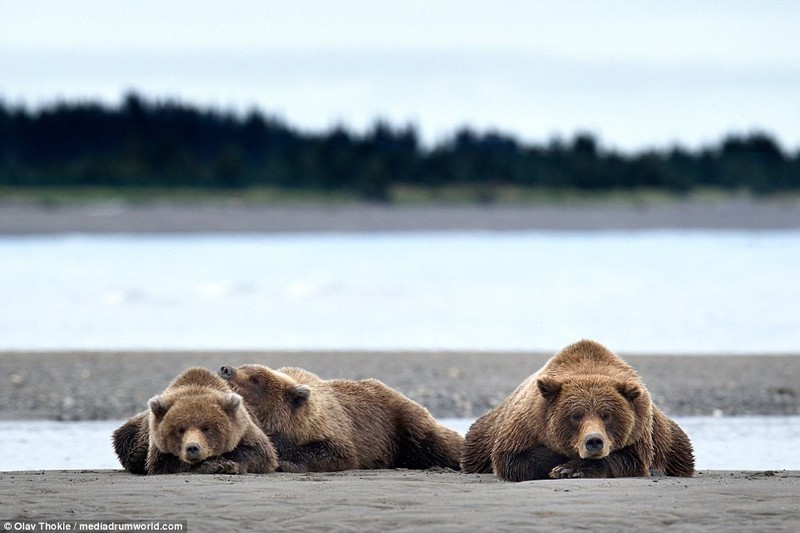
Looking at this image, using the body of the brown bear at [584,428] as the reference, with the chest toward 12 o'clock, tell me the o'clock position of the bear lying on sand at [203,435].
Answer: The bear lying on sand is roughly at 3 o'clock from the brown bear.

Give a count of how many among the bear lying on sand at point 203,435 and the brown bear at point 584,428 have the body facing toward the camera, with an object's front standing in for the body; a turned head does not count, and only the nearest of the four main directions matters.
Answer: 2

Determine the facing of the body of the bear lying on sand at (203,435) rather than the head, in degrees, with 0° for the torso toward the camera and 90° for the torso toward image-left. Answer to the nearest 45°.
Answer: approximately 0°

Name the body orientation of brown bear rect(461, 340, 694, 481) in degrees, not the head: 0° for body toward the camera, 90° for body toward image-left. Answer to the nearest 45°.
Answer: approximately 0°

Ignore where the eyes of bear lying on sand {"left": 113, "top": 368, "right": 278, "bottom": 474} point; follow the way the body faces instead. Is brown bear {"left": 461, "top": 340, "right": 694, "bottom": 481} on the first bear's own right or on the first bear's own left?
on the first bear's own left
